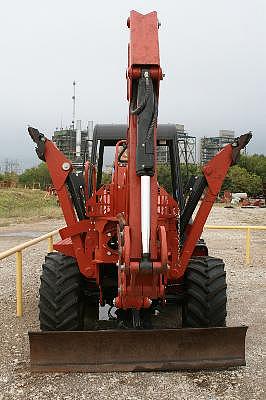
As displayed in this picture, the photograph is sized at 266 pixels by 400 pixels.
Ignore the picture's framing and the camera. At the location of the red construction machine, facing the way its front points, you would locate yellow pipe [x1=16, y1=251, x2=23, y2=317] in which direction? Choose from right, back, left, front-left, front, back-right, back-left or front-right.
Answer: back-right

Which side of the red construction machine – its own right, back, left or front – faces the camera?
front

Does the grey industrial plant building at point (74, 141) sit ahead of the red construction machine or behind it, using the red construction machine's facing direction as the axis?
behind

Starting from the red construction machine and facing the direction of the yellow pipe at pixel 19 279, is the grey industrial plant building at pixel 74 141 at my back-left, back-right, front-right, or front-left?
front-right

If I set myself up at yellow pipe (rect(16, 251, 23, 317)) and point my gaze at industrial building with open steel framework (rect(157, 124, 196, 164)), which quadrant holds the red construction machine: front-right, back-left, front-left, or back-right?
front-right
